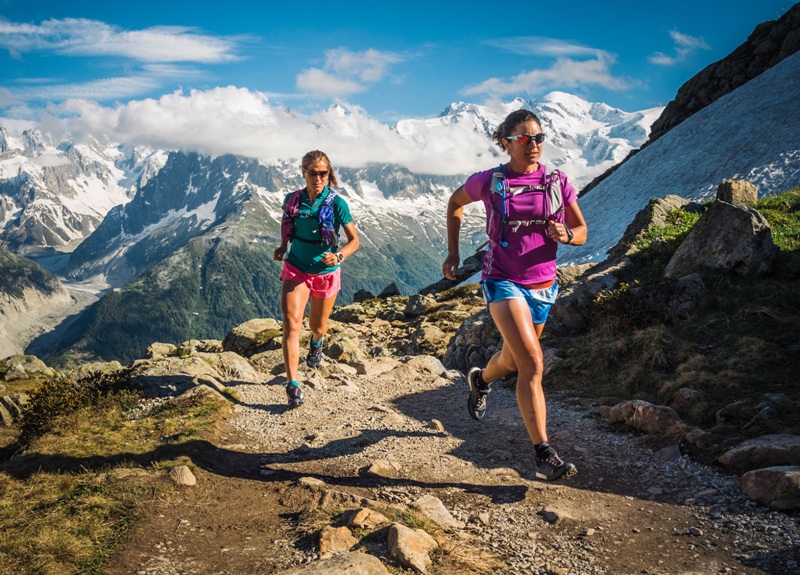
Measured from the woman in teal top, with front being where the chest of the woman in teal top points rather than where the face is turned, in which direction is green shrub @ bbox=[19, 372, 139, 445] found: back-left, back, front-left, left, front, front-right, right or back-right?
right

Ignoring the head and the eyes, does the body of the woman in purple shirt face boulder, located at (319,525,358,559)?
no

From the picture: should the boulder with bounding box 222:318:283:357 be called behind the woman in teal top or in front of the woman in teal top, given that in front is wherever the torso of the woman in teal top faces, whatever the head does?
behind

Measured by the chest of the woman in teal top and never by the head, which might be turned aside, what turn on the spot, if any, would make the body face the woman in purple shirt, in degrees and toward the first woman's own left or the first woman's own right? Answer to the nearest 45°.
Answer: approximately 45° to the first woman's own left

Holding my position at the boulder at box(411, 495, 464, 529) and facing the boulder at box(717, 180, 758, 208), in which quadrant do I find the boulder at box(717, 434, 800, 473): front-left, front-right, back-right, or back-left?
front-right

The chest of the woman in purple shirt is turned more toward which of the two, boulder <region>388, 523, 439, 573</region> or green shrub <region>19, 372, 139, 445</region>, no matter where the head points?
the boulder

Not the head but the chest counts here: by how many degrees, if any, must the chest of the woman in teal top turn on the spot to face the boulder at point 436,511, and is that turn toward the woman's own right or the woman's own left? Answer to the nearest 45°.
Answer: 0° — they already face it

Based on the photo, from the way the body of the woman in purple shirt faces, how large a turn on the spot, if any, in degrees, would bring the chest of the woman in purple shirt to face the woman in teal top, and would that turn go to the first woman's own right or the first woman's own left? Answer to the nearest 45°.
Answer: approximately 180°

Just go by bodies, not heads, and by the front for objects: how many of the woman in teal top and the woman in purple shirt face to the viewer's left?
0

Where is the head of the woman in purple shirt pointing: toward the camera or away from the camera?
toward the camera

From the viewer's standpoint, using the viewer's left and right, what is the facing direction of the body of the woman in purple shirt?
facing the viewer and to the right of the viewer

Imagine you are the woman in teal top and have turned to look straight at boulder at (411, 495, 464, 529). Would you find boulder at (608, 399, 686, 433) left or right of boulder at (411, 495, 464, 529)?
left

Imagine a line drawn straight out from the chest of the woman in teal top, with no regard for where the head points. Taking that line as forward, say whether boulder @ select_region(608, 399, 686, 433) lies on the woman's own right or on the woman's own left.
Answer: on the woman's own left

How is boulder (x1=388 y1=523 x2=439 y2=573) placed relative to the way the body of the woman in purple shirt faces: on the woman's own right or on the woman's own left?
on the woman's own right

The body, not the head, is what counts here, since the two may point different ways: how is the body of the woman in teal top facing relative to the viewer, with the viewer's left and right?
facing the viewer
